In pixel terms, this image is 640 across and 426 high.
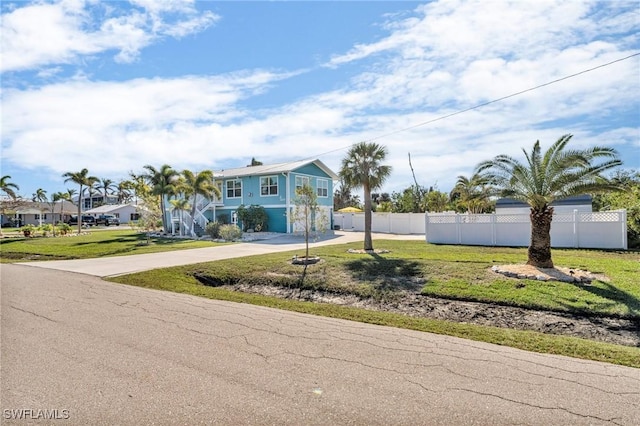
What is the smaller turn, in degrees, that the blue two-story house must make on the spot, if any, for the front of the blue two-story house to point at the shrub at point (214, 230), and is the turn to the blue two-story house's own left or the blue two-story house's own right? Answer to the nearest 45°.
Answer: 0° — it already faces it

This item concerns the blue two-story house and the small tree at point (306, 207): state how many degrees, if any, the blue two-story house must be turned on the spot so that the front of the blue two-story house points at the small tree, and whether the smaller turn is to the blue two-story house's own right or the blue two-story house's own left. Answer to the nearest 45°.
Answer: approximately 45° to the blue two-story house's own left

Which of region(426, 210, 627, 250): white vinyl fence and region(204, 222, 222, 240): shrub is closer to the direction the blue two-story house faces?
the shrub

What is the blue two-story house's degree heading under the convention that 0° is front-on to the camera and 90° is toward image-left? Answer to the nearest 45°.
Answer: approximately 45°
